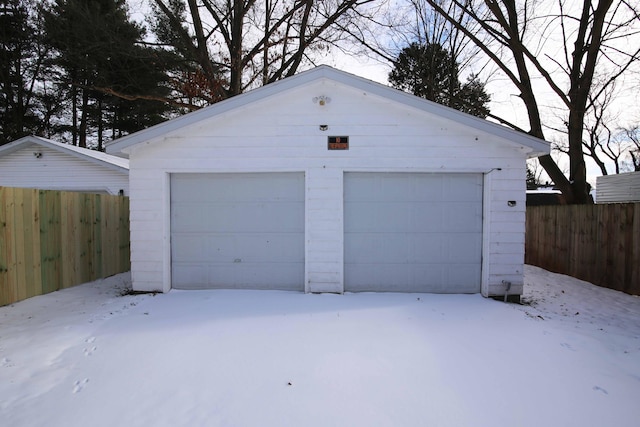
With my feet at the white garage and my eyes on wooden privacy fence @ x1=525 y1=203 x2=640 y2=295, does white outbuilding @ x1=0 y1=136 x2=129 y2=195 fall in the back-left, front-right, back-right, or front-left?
back-left

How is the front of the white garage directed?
toward the camera

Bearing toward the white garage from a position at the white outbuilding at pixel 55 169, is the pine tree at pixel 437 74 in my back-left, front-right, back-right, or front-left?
front-left

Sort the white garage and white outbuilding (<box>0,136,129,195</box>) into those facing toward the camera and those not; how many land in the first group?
2

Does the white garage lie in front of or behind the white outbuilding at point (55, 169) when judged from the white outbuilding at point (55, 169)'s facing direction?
in front

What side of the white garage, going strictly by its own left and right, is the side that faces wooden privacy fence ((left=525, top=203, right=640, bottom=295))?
left

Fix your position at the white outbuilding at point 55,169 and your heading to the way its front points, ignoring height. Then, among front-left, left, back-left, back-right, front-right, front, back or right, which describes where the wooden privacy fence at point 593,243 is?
front-left

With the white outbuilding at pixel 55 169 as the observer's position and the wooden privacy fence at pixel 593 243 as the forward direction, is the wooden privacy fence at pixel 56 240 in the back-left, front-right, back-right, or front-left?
front-right

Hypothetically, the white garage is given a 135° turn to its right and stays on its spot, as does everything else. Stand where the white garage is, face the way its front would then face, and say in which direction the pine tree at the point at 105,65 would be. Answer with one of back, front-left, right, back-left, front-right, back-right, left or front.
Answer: front

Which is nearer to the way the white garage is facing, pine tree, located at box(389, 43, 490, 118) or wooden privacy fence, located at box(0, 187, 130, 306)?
the wooden privacy fence

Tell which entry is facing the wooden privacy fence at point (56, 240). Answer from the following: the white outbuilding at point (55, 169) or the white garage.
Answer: the white outbuilding

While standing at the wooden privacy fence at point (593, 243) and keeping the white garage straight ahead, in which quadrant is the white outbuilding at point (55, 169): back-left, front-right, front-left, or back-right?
front-right

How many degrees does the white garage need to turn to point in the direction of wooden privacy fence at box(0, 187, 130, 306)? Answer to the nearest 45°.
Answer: approximately 90° to its right

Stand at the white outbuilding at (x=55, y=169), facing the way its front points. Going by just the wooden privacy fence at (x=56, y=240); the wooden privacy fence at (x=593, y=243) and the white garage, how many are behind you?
0

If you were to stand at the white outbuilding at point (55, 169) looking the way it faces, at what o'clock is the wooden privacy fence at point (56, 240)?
The wooden privacy fence is roughly at 12 o'clock from the white outbuilding.

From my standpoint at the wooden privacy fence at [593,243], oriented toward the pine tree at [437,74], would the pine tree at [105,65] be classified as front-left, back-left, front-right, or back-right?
front-left

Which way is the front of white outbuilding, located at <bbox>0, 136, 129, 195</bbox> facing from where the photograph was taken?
facing the viewer

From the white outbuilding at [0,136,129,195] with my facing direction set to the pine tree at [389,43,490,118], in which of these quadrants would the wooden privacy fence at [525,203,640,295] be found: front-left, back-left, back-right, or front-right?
front-right

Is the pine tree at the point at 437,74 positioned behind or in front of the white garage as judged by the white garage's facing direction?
behind
